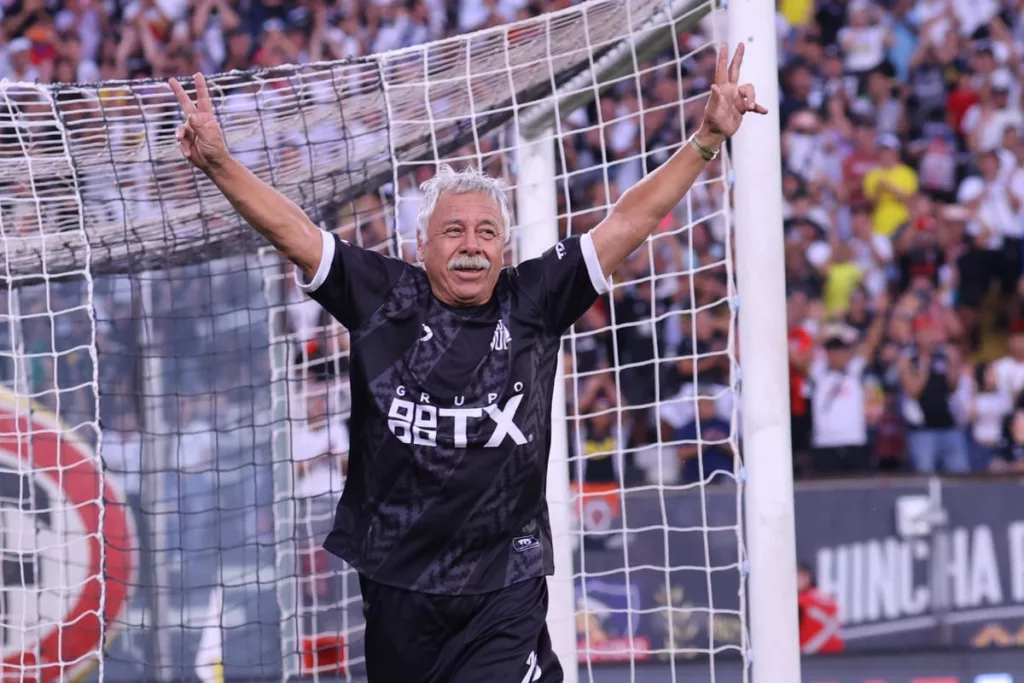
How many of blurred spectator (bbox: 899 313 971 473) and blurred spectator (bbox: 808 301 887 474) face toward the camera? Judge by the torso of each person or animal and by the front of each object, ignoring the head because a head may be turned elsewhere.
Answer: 2

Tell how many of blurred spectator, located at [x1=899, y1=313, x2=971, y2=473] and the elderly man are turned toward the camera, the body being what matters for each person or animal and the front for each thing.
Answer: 2

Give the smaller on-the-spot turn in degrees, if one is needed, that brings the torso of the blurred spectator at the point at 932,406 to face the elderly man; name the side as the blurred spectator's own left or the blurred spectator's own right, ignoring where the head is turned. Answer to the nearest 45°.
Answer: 0° — they already face them

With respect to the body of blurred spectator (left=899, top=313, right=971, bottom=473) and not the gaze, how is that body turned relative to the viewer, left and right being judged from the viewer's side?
facing the viewer

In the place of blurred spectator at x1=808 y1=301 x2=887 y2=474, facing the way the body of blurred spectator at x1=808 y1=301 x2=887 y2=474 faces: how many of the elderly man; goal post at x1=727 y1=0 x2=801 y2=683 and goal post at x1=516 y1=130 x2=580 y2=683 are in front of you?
3

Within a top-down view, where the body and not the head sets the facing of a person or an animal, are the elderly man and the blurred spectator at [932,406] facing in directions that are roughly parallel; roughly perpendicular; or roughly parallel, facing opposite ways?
roughly parallel

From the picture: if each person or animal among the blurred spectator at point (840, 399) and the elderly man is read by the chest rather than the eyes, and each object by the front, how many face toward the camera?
2

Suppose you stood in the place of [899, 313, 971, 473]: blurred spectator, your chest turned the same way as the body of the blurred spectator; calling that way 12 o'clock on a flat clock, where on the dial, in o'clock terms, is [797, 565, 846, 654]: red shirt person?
The red shirt person is roughly at 1 o'clock from the blurred spectator.

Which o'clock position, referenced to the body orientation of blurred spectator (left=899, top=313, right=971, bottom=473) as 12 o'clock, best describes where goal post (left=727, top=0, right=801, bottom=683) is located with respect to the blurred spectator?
The goal post is roughly at 12 o'clock from the blurred spectator.

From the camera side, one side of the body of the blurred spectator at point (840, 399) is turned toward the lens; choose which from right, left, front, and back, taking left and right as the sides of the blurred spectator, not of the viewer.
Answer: front
